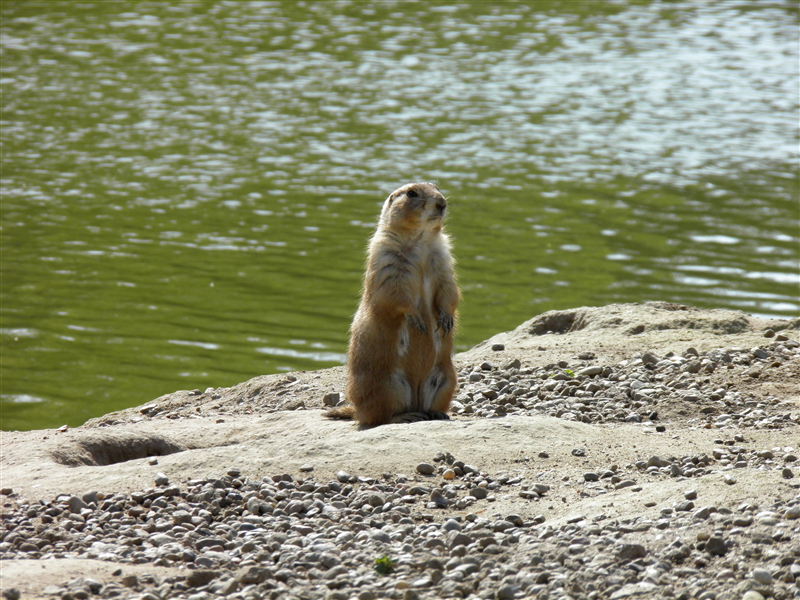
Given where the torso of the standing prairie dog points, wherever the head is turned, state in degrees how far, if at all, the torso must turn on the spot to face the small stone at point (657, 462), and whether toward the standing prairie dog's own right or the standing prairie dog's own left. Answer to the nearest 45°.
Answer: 0° — it already faces it

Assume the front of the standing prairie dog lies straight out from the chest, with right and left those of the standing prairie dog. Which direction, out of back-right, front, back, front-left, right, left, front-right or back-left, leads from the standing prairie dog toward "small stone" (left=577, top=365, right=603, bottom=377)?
left

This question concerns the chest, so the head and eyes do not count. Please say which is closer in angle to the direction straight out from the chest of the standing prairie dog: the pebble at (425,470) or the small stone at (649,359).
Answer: the pebble

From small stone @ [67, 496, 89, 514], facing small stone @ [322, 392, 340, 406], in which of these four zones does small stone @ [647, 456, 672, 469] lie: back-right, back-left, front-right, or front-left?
front-right

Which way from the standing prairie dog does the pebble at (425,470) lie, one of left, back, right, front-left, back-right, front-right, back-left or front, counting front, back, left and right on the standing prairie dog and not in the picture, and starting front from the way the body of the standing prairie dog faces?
front-right

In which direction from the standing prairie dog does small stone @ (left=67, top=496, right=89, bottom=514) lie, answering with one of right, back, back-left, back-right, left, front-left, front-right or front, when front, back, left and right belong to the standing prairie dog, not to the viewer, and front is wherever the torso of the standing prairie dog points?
right

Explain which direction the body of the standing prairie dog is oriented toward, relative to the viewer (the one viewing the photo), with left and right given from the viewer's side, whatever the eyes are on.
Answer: facing the viewer and to the right of the viewer

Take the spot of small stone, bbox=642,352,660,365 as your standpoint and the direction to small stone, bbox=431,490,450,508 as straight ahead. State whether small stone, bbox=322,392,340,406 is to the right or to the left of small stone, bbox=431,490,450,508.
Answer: right

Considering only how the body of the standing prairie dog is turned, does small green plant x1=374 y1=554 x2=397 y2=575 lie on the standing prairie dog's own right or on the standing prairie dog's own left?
on the standing prairie dog's own right

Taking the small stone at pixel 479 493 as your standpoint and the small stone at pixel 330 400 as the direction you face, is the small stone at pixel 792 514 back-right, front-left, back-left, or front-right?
back-right

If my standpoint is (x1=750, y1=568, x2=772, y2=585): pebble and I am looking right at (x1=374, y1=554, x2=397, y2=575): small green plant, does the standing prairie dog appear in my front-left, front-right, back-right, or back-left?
front-right

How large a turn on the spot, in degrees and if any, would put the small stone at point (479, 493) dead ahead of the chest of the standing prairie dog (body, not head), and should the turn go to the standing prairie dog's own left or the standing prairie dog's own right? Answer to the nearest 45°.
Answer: approximately 45° to the standing prairie dog's own right

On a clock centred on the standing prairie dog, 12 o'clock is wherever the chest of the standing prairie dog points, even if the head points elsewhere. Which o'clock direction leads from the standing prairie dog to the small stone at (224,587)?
The small stone is roughly at 2 o'clock from the standing prairie dog.

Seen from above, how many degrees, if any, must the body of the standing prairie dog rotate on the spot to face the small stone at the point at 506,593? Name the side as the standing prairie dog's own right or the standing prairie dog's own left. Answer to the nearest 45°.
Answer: approximately 45° to the standing prairie dog's own right
